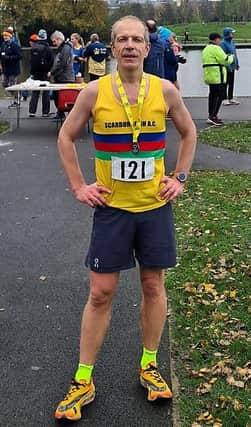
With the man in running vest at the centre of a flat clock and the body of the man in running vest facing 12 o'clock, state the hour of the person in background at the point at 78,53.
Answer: The person in background is roughly at 6 o'clock from the man in running vest.

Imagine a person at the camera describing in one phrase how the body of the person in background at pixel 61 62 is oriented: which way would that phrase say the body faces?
to the viewer's left

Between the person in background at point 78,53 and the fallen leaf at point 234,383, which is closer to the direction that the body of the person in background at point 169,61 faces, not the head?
the fallen leaf
